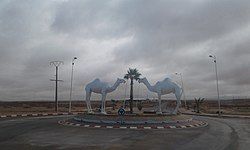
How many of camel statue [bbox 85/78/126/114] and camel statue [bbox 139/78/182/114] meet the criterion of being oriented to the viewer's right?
1

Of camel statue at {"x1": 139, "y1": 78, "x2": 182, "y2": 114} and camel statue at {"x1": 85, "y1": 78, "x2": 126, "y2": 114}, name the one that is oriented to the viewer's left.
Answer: camel statue at {"x1": 139, "y1": 78, "x2": 182, "y2": 114}

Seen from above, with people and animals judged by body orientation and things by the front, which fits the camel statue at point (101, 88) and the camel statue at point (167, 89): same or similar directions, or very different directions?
very different directions

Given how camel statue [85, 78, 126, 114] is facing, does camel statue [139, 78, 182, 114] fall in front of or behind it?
in front

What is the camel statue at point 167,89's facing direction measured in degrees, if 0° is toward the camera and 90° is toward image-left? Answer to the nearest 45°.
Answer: approximately 90°

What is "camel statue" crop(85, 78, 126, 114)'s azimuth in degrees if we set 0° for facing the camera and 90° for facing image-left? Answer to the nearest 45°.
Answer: approximately 270°

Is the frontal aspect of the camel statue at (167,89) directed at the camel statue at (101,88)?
yes
